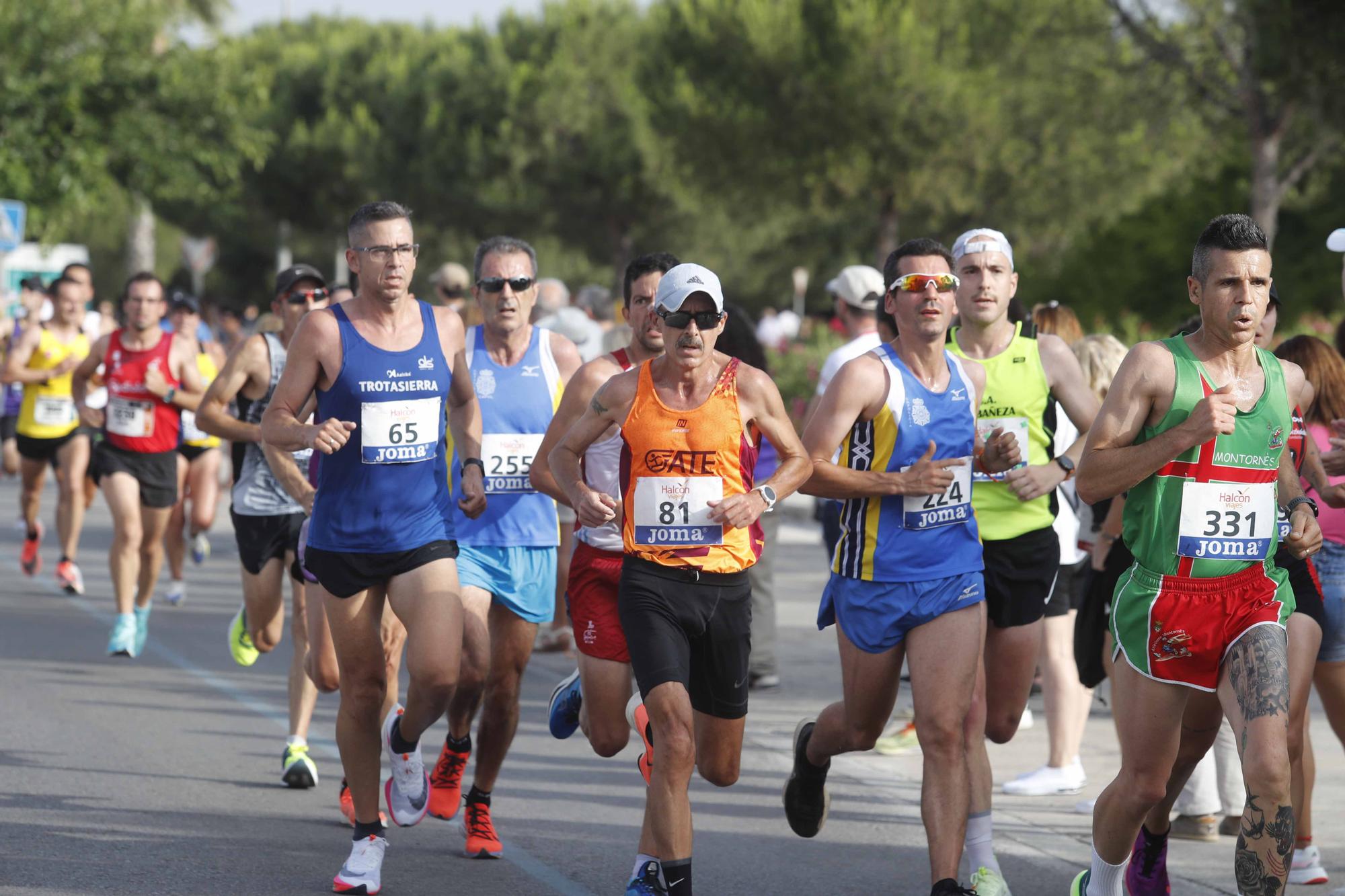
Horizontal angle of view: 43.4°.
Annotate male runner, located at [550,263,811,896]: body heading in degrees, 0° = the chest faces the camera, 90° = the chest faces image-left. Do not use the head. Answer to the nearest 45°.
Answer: approximately 0°

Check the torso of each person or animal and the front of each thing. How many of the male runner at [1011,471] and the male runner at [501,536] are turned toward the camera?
2

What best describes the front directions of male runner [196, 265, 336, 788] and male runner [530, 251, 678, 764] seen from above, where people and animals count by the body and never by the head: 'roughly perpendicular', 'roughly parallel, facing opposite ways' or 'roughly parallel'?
roughly parallel

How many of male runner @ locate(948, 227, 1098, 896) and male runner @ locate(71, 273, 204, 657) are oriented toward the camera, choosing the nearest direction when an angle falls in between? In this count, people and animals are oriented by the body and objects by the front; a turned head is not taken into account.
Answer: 2

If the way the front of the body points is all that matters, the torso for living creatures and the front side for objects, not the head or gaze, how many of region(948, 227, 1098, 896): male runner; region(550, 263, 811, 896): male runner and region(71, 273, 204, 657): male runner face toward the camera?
3

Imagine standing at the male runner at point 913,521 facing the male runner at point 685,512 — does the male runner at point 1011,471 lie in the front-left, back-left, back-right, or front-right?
back-right

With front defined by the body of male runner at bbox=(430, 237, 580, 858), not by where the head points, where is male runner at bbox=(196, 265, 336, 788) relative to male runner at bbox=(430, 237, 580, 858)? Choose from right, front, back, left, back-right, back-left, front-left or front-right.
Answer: back-right

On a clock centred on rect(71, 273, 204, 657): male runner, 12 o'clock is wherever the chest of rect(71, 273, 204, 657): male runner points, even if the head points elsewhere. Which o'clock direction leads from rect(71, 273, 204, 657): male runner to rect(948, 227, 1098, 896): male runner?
rect(948, 227, 1098, 896): male runner is roughly at 11 o'clock from rect(71, 273, 204, 657): male runner.

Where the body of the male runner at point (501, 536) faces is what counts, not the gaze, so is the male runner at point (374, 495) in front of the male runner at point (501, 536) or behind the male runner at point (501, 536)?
in front

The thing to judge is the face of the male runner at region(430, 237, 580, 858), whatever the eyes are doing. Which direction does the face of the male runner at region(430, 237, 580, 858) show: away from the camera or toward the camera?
toward the camera

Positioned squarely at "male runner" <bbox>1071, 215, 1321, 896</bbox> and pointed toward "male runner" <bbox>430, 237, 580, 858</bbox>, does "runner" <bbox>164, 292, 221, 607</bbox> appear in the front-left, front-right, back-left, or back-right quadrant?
front-right

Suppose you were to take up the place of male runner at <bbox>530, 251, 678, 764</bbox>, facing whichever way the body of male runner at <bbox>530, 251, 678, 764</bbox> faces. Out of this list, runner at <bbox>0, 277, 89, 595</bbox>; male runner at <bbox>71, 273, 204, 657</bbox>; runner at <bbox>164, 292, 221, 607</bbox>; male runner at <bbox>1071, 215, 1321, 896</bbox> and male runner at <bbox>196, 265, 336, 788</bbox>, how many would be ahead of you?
1

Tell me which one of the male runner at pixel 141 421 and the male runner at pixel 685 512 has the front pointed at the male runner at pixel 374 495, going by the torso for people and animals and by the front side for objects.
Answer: the male runner at pixel 141 421

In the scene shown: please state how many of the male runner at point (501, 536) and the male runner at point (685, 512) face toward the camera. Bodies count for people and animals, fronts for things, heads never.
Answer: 2

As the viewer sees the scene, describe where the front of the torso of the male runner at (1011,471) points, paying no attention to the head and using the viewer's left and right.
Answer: facing the viewer

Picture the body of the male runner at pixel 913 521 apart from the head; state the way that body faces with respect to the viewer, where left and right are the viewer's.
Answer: facing the viewer and to the right of the viewer

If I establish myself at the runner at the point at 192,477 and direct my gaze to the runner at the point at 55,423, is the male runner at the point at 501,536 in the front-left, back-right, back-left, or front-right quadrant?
back-left

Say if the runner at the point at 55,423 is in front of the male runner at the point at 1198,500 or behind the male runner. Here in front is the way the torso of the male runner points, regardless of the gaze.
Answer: behind
